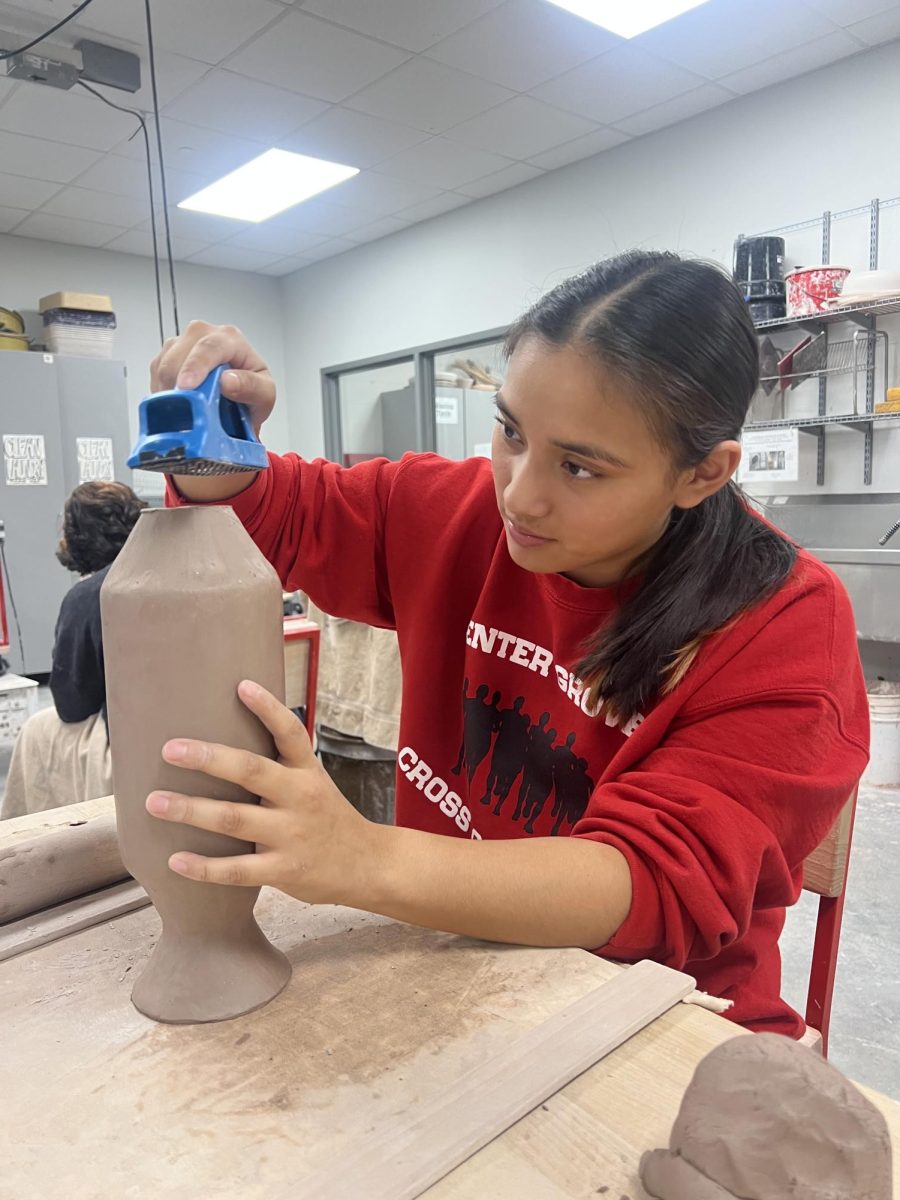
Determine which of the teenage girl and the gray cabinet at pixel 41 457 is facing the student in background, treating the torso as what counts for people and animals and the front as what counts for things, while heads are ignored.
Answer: the gray cabinet

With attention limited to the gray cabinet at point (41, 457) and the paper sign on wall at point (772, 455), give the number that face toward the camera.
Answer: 2

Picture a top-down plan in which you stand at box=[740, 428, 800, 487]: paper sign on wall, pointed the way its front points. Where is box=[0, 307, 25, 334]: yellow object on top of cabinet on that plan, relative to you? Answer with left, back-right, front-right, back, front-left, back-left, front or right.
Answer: right

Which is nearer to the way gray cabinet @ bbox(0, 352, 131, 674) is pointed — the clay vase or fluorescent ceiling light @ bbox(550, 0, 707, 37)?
the clay vase

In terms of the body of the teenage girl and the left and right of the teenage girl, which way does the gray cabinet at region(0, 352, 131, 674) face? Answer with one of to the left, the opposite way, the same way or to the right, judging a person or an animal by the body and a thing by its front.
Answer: to the left

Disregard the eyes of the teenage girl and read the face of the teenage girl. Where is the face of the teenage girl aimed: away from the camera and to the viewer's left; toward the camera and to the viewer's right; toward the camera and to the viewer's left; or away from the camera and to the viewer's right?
toward the camera and to the viewer's left

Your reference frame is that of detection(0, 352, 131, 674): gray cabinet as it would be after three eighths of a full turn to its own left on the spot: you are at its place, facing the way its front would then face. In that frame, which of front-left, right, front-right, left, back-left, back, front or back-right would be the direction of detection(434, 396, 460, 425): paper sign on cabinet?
front-right

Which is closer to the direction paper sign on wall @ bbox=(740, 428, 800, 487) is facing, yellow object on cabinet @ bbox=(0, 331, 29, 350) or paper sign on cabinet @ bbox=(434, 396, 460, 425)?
the yellow object on cabinet

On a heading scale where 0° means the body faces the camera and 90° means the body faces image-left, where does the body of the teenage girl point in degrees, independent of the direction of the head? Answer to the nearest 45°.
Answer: approximately 45°

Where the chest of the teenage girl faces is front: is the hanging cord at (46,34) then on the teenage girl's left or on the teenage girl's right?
on the teenage girl's right

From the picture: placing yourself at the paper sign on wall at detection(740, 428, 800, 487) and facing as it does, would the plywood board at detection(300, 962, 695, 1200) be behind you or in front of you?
in front

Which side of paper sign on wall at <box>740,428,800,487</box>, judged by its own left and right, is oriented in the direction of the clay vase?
front

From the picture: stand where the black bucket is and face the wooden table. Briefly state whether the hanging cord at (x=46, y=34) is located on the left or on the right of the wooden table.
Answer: right
